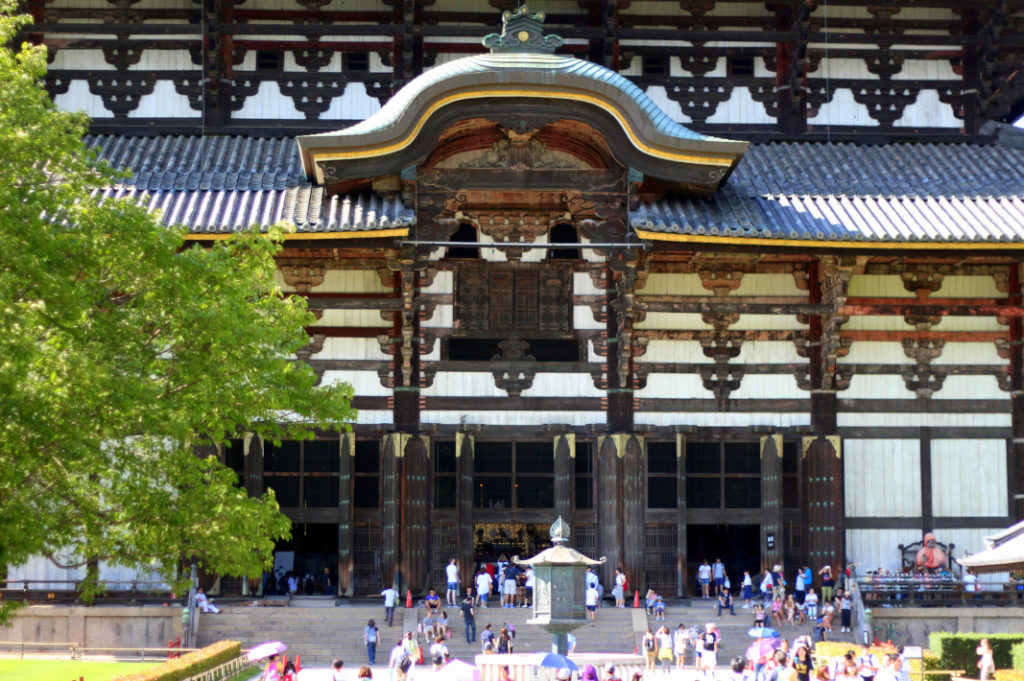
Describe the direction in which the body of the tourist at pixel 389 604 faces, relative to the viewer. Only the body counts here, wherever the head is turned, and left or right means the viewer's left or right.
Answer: facing away from the viewer

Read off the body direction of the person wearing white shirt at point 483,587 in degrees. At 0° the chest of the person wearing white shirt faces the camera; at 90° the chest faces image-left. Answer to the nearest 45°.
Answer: approximately 180°

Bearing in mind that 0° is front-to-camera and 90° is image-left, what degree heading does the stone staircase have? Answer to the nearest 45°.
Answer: approximately 0°

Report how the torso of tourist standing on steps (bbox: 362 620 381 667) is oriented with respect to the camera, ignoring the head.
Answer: away from the camera

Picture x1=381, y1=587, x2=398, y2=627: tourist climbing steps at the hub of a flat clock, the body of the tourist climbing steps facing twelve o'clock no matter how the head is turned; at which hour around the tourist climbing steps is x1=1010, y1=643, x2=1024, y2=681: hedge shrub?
The hedge shrub is roughly at 4 o'clock from the tourist climbing steps.

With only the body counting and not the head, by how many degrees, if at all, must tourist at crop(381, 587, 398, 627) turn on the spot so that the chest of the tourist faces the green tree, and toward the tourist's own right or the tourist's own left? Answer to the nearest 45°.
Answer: approximately 180°

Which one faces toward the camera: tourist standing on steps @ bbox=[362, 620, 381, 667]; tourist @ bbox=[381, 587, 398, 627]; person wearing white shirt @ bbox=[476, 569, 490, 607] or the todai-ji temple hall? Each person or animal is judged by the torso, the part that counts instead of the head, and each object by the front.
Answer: the todai-ji temple hall
